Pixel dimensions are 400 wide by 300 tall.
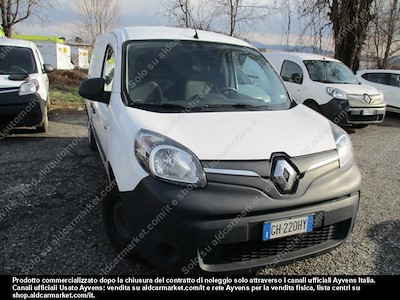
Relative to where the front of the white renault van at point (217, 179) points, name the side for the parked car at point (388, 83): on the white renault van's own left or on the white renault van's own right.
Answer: on the white renault van's own left

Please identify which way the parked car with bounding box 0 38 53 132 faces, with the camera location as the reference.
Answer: facing the viewer

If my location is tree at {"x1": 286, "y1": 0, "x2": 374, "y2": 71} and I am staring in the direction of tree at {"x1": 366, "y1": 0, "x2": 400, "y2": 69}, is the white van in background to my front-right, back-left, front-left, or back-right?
back-right

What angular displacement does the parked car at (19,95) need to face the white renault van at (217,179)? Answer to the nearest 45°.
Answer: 0° — it already faces it

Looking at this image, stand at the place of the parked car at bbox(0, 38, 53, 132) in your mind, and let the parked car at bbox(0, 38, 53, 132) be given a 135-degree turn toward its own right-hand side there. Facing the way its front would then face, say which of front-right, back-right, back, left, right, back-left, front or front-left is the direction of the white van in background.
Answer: back-right

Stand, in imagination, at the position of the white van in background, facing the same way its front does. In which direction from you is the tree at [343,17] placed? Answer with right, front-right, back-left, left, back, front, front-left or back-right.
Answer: back-left

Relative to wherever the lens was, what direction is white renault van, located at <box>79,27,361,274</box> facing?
facing the viewer and to the right of the viewer

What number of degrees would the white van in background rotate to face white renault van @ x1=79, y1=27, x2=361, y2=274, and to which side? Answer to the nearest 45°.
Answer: approximately 45° to its right

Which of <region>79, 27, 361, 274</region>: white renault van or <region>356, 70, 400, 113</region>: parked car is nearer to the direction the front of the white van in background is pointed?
the white renault van

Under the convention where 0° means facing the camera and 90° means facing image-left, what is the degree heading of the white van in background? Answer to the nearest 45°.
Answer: approximately 315°
